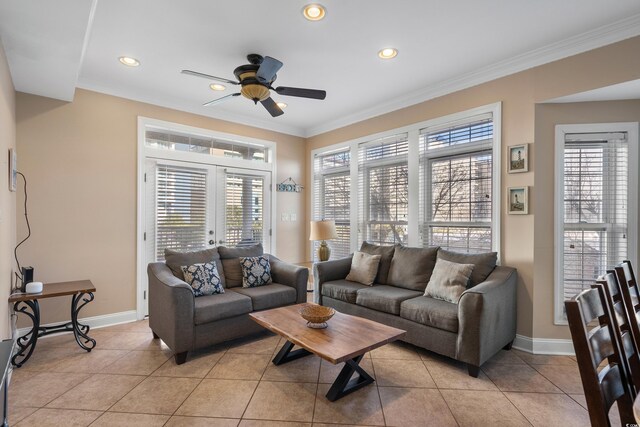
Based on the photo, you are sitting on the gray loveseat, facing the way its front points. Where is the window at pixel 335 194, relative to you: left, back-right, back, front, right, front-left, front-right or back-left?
left

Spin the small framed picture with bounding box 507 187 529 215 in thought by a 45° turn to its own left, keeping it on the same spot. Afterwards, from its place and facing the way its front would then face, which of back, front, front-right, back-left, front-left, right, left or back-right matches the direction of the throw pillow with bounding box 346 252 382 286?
back-right

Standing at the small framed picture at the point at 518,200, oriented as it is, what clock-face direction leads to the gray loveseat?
The gray loveseat is roughly at 2 o'clock from the small framed picture.

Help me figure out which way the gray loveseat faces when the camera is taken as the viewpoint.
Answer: facing the viewer and to the right of the viewer

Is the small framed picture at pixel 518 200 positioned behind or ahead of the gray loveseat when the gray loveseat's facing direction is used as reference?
ahead

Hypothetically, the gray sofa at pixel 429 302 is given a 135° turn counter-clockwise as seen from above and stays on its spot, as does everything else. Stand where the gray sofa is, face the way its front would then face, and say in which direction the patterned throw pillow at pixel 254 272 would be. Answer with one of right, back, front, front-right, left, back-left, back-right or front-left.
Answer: back

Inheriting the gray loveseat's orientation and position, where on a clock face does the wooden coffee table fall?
The wooden coffee table is roughly at 12 o'clock from the gray loveseat.

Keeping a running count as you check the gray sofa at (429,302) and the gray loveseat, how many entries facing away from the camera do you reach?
0

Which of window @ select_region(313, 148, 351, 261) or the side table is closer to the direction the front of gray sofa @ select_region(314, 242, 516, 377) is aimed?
the side table

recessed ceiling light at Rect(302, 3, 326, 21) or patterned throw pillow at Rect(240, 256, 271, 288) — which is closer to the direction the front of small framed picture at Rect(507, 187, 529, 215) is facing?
the recessed ceiling light

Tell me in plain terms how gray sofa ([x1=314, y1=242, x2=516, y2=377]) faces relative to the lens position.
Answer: facing the viewer and to the left of the viewer

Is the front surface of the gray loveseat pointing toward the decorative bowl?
yes

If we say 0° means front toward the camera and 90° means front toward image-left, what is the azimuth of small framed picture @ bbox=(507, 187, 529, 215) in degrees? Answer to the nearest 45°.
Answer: approximately 0°

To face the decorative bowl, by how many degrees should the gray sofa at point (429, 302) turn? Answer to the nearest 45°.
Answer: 0° — it already faces it

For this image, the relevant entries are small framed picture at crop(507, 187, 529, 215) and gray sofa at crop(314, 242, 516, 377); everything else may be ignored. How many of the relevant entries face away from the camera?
0

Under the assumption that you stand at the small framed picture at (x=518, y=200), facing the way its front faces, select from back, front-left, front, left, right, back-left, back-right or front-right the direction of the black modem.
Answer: front-right
